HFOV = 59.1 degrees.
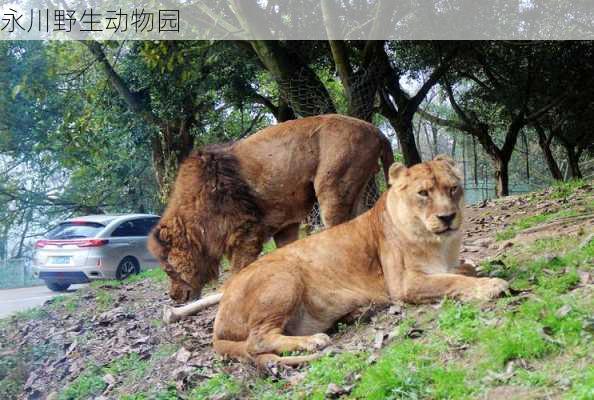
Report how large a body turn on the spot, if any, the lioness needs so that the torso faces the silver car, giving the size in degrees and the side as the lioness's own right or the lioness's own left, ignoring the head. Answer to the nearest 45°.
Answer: approximately 135° to the lioness's own left

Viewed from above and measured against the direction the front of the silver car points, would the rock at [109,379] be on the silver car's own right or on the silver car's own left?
on the silver car's own right

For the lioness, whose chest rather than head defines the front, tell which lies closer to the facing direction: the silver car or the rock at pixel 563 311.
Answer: the rock

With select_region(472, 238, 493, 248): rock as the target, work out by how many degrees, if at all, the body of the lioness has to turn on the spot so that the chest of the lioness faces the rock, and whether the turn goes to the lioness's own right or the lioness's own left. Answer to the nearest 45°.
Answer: approximately 45° to the lioness's own left

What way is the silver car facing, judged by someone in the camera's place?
facing away from the viewer and to the right of the viewer

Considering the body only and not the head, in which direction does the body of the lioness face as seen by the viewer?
to the viewer's right

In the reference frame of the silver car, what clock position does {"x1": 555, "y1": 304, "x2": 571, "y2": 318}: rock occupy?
The rock is roughly at 4 o'clock from the silver car.

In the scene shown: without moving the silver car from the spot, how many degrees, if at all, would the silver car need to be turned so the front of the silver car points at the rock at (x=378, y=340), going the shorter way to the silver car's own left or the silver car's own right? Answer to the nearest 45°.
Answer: approximately 135° to the silver car's own right

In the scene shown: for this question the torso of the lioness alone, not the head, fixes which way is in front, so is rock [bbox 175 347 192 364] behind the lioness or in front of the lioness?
behind
